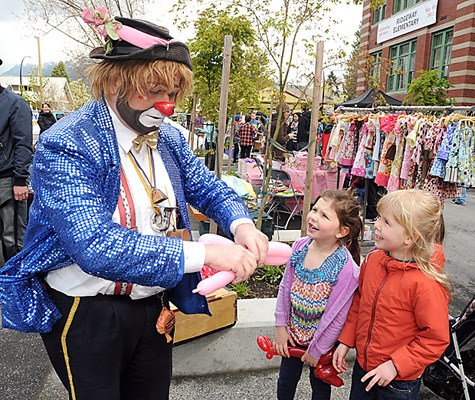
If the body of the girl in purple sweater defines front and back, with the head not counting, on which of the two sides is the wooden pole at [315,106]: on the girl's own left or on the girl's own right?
on the girl's own right

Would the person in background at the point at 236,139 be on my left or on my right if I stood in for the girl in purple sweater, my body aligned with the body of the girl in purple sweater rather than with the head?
on my right

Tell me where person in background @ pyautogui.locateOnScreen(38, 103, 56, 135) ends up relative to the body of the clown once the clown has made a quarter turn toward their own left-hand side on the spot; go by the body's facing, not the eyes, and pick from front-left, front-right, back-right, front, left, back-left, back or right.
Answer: front-left

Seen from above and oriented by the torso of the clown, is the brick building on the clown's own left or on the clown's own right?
on the clown's own left

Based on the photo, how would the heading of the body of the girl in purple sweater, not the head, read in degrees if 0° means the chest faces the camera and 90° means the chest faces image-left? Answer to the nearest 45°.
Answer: approximately 45°

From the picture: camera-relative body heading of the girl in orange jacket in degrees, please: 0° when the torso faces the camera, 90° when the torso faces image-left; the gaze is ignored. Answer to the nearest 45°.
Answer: approximately 45°
